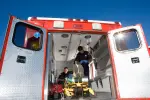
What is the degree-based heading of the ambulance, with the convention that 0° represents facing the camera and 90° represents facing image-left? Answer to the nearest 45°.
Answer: approximately 180°
